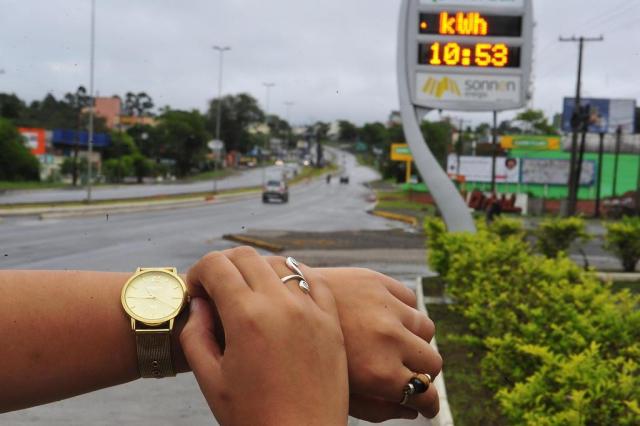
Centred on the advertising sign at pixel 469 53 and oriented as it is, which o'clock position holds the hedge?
The hedge is roughly at 12 o'clock from the advertising sign.
